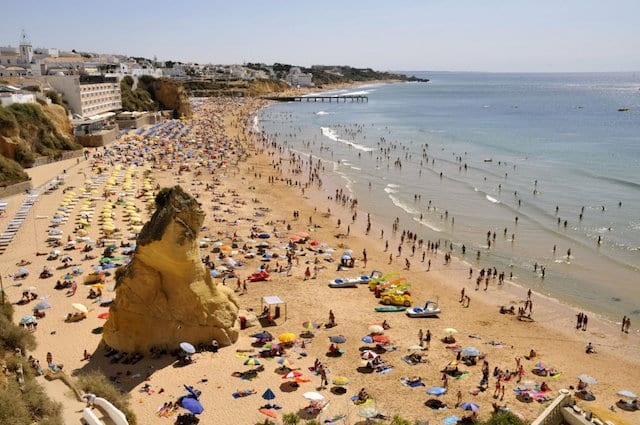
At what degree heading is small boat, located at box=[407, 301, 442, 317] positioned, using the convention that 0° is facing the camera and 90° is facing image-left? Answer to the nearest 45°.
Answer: approximately 90°

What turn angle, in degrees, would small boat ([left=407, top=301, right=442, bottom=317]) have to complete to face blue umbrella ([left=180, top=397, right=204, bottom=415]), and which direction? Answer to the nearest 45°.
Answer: approximately 45° to its left

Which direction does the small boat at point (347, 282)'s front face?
to the viewer's right

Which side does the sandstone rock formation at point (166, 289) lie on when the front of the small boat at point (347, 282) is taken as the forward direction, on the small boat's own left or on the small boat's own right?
on the small boat's own right

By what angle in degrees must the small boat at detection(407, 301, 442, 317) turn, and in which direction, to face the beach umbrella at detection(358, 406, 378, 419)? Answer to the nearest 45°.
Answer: approximately 90° to its left
